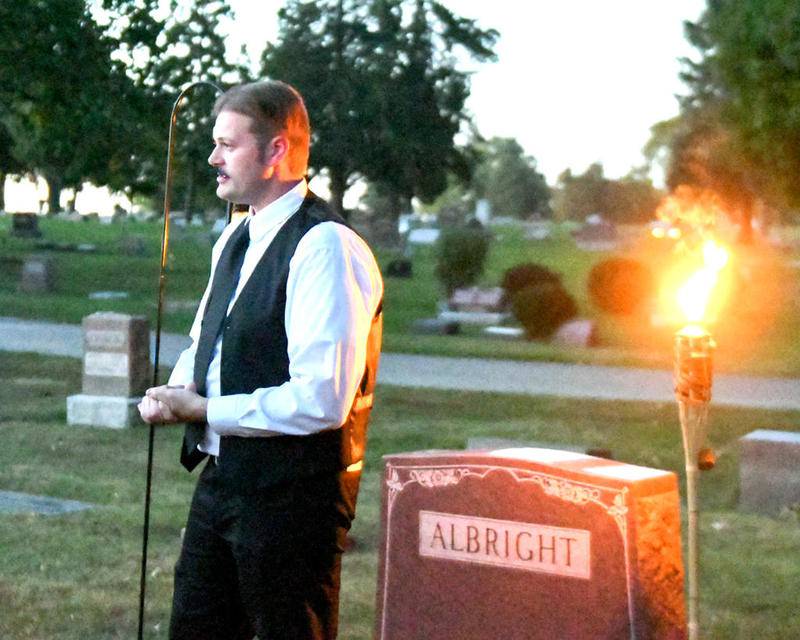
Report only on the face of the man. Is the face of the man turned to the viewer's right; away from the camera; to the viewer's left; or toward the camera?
to the viewer's left

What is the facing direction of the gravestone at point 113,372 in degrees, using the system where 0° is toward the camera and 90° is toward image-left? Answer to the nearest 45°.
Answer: approximately 45°

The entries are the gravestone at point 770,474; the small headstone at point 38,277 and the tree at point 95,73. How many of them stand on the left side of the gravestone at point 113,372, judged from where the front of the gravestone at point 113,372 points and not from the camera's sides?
1

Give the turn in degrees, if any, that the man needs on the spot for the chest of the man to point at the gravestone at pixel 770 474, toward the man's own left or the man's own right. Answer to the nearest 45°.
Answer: approximately 180°

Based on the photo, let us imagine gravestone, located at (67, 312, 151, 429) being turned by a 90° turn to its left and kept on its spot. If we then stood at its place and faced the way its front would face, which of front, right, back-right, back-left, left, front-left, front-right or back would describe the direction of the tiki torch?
front-right

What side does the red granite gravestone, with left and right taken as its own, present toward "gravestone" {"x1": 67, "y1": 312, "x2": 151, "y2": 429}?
right

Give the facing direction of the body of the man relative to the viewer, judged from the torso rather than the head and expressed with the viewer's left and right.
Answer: facing the viewer and to the left of the viewer

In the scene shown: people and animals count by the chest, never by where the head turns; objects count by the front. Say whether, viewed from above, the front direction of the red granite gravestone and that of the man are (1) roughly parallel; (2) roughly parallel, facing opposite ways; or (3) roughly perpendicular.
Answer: roughly parallel

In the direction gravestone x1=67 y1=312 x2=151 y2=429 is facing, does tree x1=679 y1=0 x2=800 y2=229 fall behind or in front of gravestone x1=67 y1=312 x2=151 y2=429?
behind

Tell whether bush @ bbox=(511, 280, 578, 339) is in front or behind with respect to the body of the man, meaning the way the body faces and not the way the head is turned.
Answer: behind

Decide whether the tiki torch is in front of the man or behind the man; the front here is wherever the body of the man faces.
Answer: behind

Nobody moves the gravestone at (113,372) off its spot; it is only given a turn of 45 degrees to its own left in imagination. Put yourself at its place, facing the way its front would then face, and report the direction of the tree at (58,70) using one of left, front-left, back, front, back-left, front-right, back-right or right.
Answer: back

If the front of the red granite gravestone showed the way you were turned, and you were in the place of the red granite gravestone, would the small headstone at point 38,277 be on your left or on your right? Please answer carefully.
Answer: on your right

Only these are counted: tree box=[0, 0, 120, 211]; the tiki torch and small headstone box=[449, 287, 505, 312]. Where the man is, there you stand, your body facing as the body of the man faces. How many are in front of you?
0

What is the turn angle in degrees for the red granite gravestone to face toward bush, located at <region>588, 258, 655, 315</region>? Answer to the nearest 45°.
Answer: approximately 135° to its right
